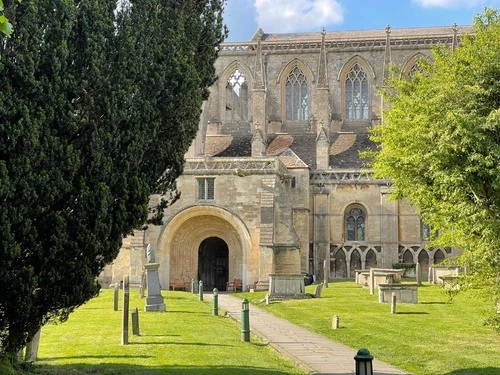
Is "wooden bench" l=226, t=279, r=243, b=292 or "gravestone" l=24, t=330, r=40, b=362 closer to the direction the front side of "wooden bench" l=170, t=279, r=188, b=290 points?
the gravestone

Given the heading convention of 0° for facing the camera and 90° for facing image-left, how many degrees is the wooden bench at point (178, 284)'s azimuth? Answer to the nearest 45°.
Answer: approximately 0°

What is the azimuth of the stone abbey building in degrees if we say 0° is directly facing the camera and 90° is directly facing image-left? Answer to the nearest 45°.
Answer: approximately 0°

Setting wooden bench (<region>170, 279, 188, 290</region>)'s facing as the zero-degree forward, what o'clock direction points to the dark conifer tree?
The dark conifer tree is roughly at 12 o'clock from the wooden bench.

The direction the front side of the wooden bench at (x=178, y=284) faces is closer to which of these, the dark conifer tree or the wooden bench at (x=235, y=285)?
the dark conifer tree

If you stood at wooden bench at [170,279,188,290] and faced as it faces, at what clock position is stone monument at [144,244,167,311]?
The stone monument is roughly at 12 o'clock from the wooden bench.

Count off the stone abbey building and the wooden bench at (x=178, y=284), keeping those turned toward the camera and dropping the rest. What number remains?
2

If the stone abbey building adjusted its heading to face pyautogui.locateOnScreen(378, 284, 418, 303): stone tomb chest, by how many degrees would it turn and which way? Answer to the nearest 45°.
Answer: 0° — it already faces it
